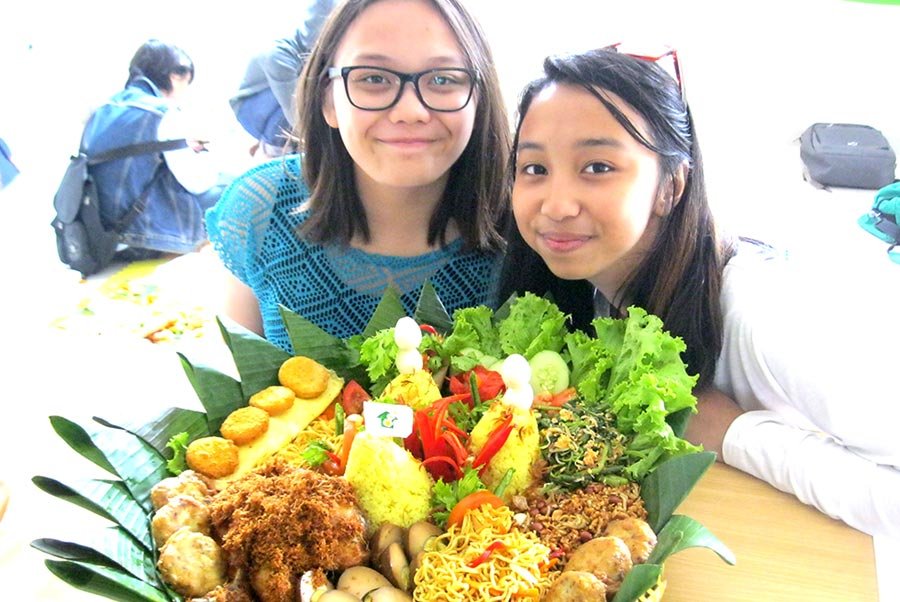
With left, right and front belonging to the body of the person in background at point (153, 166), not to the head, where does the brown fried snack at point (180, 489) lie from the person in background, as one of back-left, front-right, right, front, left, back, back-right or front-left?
back-right

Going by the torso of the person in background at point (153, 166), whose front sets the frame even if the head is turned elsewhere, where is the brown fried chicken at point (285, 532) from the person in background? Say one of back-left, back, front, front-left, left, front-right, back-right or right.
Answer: back-right

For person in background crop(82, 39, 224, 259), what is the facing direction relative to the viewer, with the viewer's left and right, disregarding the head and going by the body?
facing away from the viewer and to the right of the viewer

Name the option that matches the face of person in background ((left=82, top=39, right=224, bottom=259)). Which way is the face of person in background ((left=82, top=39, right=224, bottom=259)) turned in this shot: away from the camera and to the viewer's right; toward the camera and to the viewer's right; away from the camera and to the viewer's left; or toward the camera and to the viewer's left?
away from the camera and to the viewer's right
